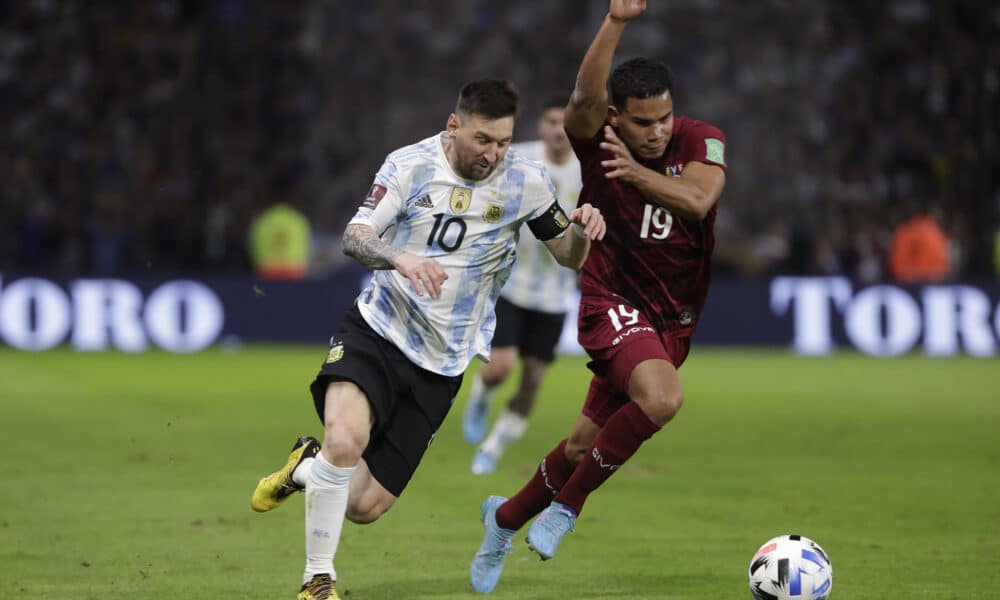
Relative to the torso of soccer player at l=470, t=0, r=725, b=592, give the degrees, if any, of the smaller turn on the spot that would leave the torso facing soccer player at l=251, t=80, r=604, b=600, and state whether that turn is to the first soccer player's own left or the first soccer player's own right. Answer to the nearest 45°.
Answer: approximately 90° to the first soccer player's own right

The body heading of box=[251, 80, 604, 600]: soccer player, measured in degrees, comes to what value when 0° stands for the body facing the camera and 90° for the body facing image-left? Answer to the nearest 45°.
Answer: approximately 315°

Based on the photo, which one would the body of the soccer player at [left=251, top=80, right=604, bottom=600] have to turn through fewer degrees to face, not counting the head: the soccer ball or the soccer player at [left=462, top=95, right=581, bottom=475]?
the soccer ball

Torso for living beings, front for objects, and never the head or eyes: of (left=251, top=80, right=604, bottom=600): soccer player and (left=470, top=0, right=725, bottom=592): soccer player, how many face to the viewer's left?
0

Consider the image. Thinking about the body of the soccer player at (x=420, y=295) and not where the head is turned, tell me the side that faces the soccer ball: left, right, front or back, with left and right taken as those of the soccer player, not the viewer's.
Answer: front

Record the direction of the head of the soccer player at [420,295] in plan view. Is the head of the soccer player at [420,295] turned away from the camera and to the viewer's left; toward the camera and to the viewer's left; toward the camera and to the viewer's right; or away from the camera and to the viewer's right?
toward the camera and to the viewer's right

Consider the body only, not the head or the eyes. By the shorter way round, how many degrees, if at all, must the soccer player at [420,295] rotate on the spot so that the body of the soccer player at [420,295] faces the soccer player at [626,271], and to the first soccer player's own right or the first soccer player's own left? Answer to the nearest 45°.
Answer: approximately 45° to the first soccer player's own left

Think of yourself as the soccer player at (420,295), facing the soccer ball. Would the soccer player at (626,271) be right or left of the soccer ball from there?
left
